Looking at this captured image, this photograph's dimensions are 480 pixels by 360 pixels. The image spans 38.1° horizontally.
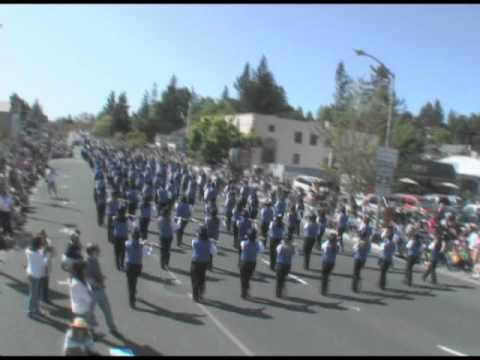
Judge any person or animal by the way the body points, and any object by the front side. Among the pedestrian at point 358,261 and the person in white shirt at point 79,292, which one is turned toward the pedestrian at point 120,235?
the person in white shirt

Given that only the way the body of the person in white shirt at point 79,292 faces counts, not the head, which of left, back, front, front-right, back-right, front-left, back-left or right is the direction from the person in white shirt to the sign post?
front-right

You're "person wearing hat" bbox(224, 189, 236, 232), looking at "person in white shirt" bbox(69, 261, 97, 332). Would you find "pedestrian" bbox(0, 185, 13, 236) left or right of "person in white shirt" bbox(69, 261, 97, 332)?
right

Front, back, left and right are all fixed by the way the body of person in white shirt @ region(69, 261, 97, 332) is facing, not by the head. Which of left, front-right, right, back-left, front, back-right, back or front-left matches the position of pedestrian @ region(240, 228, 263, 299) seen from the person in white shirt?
front-right

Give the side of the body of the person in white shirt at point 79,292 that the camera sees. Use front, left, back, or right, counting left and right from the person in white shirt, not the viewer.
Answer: back

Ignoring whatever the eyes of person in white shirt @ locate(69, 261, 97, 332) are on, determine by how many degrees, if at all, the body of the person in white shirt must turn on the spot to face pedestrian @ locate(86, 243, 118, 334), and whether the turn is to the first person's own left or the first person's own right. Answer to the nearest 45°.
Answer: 0° — they already face them
